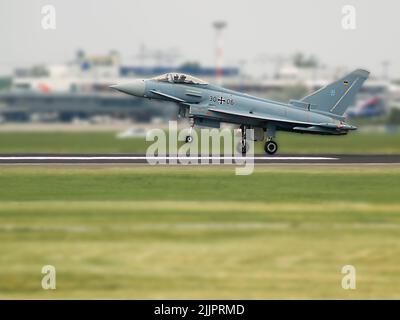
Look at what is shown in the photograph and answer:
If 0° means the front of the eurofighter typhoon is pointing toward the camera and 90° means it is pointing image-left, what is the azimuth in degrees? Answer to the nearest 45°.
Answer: approximately 90°
